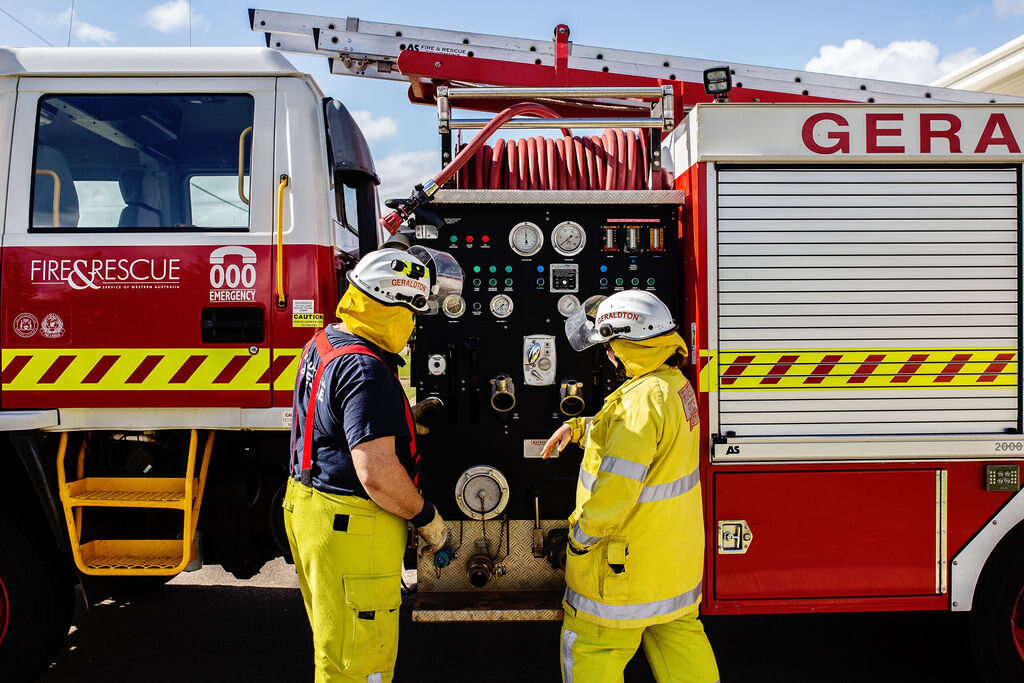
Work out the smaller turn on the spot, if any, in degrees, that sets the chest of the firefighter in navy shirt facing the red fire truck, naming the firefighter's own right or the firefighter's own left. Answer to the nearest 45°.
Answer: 0° — they already face it

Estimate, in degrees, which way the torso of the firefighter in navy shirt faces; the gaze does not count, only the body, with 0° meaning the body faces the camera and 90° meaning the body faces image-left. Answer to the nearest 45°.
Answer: approximately 225°

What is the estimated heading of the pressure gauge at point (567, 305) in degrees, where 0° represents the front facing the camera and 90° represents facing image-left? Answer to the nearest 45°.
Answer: approximately 0°

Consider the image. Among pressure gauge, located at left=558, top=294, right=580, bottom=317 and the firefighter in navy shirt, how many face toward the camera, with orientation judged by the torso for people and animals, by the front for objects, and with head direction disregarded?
1

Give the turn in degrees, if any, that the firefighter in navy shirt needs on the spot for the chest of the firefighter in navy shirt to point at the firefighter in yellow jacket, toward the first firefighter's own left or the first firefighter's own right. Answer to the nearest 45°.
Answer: approximately 45° to the first firefighter's own right

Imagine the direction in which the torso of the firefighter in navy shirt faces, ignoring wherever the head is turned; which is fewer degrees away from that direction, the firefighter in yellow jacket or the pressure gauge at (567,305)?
the pressure gauge

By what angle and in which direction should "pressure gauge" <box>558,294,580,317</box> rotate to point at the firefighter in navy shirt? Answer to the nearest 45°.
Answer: approximately 45° to its right
